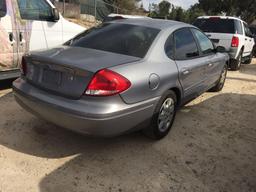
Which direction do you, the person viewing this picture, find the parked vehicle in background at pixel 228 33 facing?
facing away from the viewer

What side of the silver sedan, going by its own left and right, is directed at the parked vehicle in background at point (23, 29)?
left

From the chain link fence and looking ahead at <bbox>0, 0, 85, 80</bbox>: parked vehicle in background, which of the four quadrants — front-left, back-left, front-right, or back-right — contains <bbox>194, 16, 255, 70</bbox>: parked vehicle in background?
front-left

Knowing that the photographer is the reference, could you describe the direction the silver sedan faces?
facing away from the viewer and to the right of the viewer

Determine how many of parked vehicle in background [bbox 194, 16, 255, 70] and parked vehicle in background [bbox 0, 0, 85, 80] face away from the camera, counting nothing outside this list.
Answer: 1

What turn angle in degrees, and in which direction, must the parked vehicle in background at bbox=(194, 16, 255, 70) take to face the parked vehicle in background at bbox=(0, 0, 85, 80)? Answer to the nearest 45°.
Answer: approximately 135° to its left

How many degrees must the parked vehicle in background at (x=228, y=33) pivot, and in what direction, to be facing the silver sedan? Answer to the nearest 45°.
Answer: approximately 180°

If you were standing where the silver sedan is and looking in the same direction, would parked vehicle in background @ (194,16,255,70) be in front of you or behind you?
in front

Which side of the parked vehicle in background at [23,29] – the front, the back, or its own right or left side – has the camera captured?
right

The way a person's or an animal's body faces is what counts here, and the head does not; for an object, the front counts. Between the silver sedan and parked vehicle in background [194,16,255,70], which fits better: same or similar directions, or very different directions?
same or similar directions
